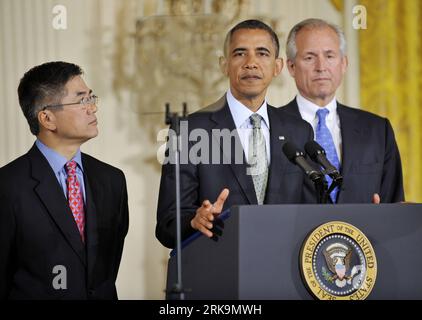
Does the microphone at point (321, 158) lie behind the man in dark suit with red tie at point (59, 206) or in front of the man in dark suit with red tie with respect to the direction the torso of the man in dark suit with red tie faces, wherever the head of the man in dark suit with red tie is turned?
in front

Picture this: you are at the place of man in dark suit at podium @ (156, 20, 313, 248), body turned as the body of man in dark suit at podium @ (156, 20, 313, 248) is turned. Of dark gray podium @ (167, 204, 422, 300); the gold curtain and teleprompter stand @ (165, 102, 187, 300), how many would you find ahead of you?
2

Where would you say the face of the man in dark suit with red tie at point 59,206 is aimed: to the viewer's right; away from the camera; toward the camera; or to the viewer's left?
to the viewer's right

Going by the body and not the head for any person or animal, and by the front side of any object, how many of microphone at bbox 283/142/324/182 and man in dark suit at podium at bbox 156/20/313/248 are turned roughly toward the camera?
1

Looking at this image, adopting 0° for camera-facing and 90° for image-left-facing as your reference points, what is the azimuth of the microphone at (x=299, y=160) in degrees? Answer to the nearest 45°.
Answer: approximately 135°

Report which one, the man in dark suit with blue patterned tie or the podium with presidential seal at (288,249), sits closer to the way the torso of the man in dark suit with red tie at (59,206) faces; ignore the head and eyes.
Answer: the podium with presidential seal

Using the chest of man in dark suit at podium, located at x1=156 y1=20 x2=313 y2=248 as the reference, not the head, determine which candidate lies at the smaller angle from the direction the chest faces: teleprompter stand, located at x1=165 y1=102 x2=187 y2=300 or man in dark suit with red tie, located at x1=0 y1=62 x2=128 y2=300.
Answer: the teleprompter stand

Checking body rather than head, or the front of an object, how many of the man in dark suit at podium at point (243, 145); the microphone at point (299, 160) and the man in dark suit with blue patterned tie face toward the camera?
2

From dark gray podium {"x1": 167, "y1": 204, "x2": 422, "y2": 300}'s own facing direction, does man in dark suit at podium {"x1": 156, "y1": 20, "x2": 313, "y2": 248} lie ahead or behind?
behind

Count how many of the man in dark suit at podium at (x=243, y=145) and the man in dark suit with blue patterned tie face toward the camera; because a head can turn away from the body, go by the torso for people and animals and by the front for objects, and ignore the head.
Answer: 2
